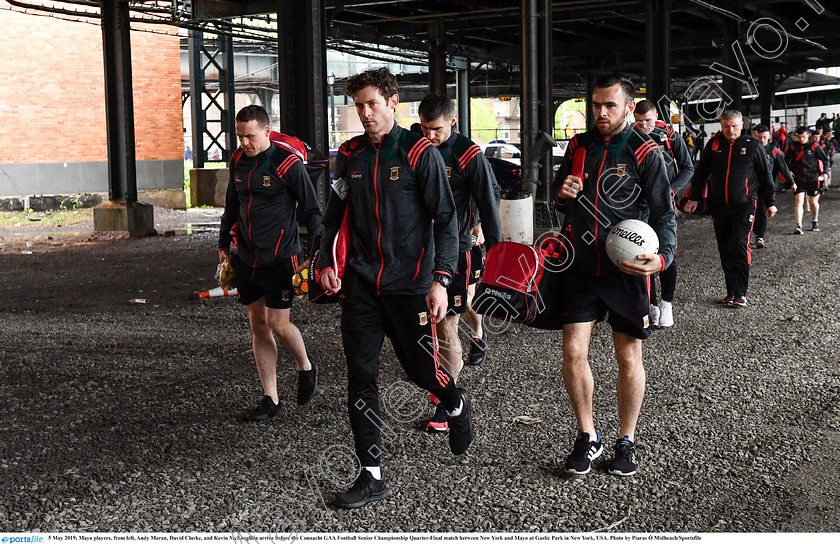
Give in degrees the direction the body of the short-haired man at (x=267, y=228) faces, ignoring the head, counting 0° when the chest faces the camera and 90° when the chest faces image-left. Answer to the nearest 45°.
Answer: approximately 45°

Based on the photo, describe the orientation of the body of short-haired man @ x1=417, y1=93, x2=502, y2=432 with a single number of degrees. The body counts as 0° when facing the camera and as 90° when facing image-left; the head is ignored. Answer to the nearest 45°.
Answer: approximately 45°

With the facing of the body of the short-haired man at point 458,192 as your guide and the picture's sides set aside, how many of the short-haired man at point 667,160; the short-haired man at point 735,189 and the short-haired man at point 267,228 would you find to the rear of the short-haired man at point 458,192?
2

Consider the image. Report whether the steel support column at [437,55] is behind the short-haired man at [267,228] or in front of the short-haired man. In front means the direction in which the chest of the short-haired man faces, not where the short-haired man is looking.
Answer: behind

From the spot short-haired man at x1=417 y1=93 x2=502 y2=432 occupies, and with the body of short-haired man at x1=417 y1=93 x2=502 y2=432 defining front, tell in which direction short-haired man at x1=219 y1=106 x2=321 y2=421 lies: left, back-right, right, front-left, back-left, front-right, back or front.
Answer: front-right

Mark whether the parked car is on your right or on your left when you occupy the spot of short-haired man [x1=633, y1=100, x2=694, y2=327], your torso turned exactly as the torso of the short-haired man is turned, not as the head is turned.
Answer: on your right

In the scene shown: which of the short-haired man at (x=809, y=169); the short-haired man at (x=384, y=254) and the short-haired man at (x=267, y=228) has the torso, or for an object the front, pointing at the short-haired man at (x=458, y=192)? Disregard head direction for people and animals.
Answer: the short-haired man at (x=809, y=169)

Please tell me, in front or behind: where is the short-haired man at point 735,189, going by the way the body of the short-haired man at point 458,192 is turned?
behind

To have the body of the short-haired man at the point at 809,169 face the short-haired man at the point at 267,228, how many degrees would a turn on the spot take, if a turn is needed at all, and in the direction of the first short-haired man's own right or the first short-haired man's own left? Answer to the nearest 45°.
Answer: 0° — they already face them

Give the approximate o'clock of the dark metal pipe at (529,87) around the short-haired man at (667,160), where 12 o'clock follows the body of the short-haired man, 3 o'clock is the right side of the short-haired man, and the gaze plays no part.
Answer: The dark metal pipe is roughly at 4 o'clock from the short-haired man.

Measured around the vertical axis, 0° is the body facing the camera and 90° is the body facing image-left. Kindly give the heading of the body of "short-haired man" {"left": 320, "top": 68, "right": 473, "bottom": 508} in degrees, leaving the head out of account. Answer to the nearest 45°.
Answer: approximately 45°

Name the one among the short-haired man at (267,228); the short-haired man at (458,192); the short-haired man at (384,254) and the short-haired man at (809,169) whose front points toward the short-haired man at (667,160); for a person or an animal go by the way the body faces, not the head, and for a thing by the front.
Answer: the short-haired man at (809,169)
